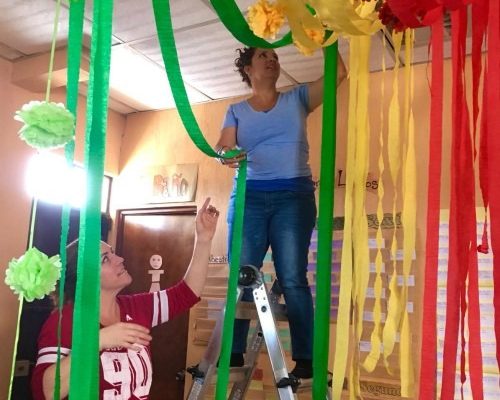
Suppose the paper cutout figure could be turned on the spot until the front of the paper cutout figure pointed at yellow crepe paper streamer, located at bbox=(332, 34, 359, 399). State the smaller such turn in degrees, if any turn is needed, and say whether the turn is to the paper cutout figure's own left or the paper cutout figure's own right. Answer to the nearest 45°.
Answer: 0° — it already faces it

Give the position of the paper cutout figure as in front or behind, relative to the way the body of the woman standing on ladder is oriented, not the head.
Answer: behind

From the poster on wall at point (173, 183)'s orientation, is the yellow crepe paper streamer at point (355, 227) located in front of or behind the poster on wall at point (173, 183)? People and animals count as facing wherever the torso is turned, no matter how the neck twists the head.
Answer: in front

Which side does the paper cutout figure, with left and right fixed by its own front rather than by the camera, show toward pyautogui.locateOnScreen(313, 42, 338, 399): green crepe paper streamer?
front

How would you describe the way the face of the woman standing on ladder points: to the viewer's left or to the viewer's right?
to the viewer's right

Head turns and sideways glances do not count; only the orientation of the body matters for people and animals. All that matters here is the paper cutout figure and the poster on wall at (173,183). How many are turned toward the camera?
2

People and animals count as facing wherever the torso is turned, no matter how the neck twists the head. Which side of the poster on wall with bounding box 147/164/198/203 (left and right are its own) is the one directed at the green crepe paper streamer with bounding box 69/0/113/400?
front
